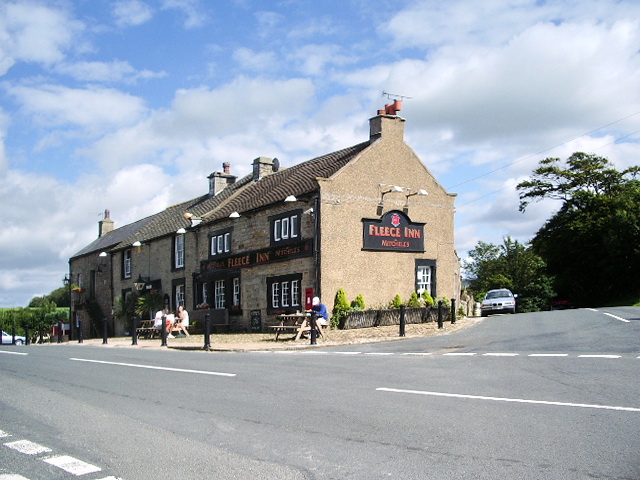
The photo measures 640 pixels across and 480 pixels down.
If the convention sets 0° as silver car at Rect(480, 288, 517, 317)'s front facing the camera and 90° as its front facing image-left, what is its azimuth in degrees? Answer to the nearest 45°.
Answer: approximately 0°

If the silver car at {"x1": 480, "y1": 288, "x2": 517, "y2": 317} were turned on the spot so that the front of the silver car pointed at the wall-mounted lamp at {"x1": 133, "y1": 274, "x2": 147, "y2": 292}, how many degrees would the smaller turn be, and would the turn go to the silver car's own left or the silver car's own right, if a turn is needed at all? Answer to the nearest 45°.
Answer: approximately 90° to the silver car's own right

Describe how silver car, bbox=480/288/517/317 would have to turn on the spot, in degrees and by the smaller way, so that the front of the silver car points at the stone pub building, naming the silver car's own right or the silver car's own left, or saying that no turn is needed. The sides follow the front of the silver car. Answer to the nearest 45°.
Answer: approximately 45° to the silver car's own right

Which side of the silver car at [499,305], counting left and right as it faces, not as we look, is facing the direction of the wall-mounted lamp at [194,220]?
right

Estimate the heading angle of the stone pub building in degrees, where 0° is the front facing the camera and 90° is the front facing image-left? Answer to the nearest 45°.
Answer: approximately 45°

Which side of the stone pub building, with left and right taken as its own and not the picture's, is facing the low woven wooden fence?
left
